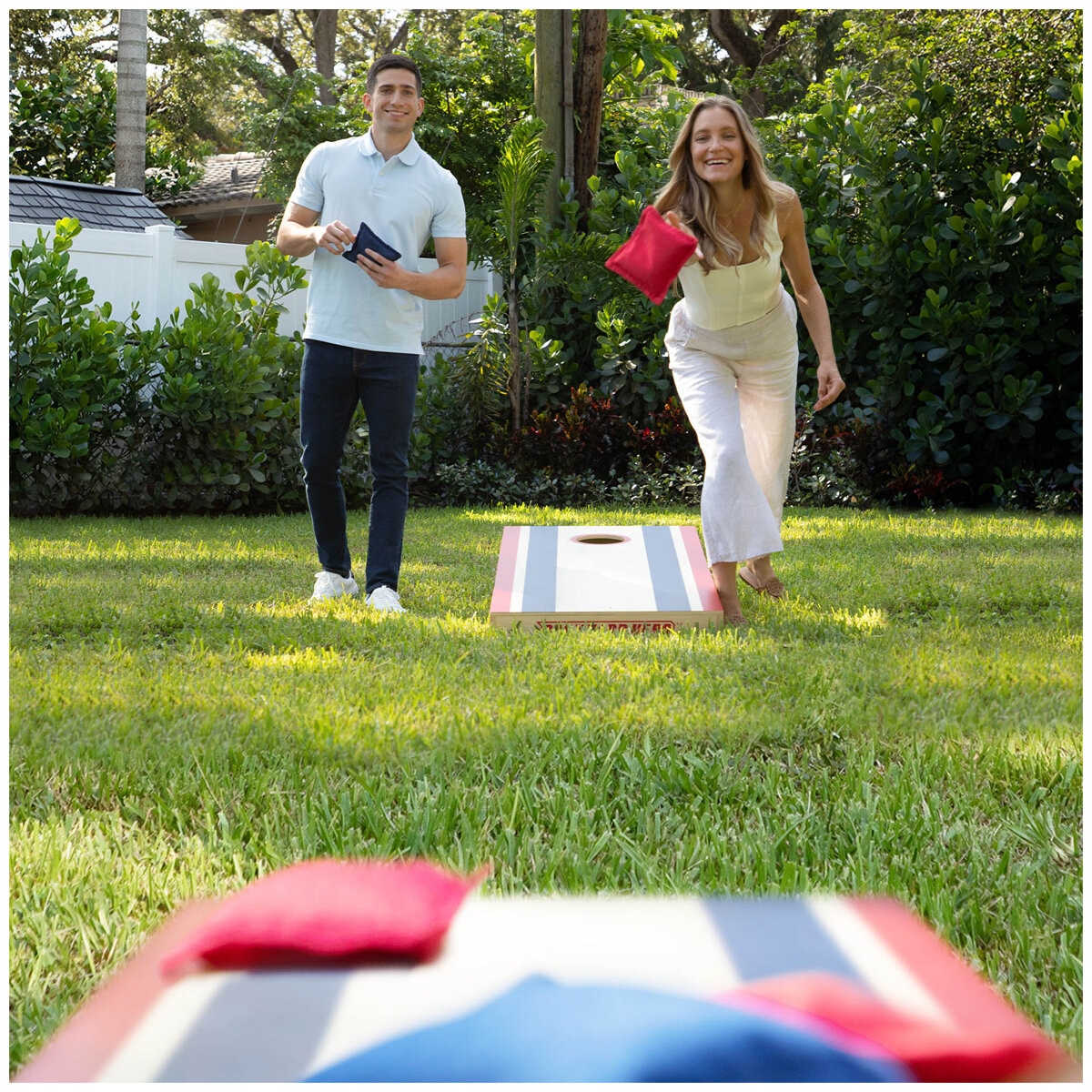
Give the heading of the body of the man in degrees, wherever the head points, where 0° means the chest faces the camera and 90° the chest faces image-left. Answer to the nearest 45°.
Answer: approximately 0°

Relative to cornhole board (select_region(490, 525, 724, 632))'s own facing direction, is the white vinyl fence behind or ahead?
behind

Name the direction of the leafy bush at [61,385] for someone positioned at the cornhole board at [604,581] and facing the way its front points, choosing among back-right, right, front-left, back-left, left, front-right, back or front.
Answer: back-right

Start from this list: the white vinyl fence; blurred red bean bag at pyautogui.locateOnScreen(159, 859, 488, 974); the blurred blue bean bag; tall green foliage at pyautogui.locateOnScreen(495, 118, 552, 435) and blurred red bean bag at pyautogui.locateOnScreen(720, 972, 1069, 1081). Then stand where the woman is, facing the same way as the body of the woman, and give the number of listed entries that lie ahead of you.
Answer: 3

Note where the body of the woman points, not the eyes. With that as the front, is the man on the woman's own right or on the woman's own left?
on the woman's own right

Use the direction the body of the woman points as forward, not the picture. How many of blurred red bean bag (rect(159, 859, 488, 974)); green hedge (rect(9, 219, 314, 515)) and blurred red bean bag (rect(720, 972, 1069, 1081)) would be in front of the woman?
2

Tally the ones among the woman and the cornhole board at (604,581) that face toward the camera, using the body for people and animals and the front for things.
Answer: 2

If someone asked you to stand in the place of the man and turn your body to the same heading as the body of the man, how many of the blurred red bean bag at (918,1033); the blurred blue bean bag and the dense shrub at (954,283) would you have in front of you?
2

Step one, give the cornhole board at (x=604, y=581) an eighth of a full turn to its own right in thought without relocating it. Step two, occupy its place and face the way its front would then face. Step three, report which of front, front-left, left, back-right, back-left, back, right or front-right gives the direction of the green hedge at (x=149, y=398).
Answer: right

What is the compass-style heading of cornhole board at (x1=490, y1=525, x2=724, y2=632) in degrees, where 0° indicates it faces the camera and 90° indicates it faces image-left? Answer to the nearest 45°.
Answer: approximately 0°

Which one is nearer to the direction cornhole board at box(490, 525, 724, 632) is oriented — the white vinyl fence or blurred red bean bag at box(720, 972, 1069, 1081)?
the blurred red bean bag

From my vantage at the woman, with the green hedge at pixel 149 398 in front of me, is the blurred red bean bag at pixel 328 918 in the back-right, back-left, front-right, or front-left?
back-left
